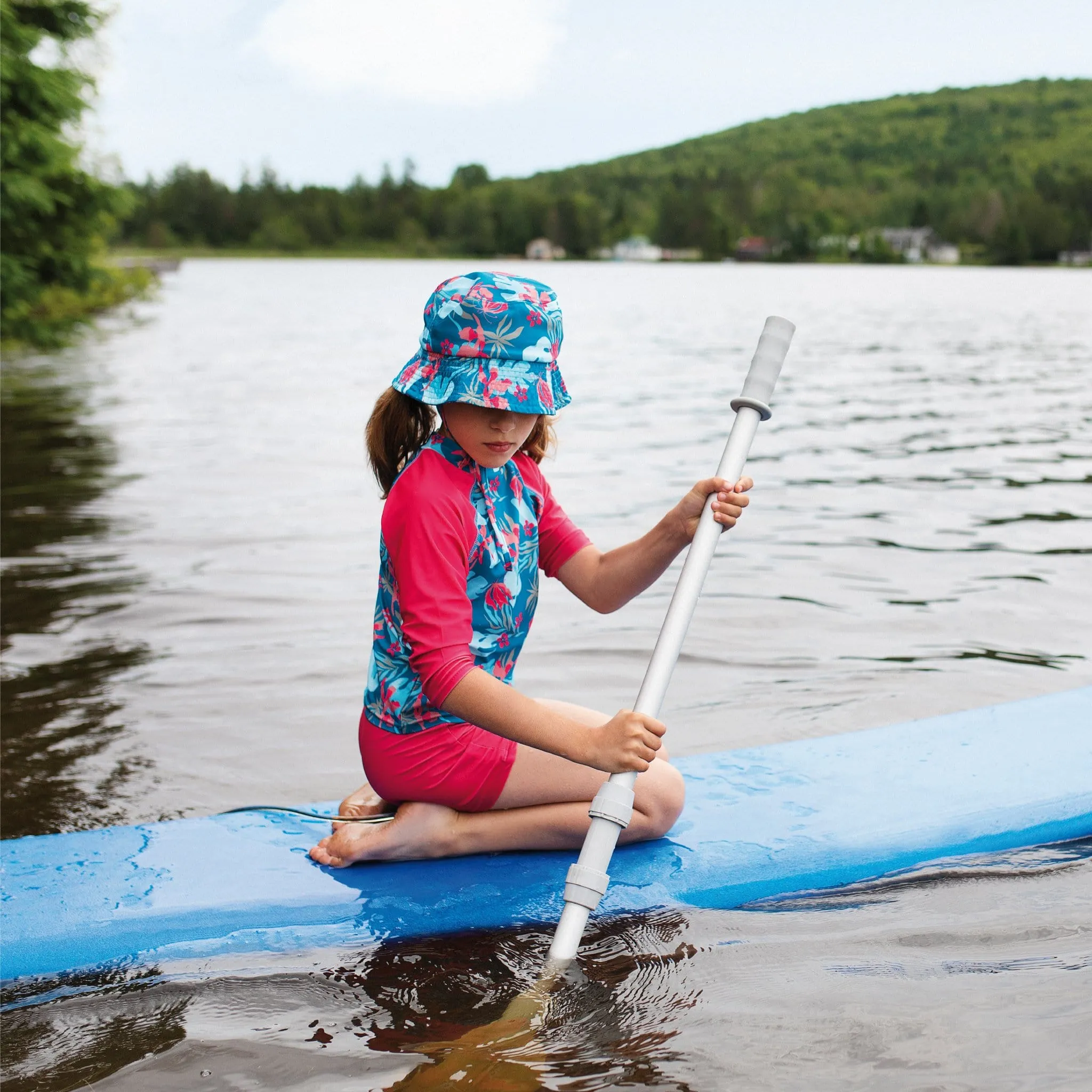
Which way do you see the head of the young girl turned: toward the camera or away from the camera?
toward the camera

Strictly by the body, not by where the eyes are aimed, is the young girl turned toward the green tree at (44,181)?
no

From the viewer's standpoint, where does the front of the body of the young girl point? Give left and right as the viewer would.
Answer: facing the viewer and to the right of the viewer
